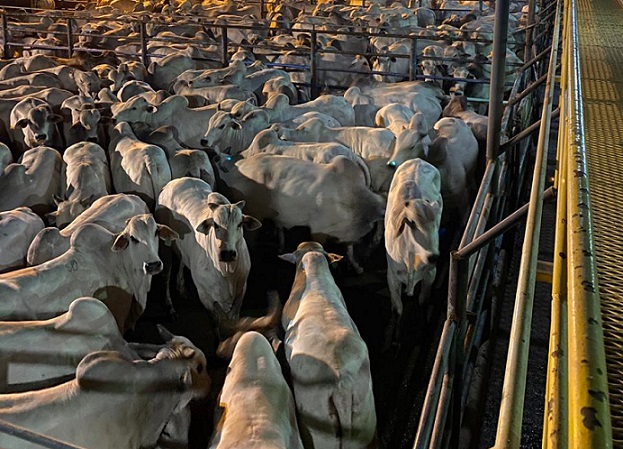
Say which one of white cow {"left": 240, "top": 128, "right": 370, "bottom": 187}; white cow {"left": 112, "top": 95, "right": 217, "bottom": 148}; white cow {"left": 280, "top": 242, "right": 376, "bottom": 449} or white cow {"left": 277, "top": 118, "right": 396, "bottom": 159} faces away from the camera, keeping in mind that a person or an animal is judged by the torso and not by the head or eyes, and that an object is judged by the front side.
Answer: white cow {"left": 280, "top": 242, "right": 376, "bottom": 449}

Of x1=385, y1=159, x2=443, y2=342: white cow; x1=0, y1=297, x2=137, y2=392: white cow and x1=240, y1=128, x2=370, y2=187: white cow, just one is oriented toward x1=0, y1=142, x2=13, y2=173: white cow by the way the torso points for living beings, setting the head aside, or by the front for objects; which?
x1=240, y1=128, x2=370, y2=187: white cow

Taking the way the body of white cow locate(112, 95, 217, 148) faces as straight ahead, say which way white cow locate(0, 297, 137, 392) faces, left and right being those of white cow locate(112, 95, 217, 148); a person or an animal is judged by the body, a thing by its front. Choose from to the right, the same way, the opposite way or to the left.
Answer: the opposite way

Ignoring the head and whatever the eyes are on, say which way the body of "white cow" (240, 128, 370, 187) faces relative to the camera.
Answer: to the viewer's left

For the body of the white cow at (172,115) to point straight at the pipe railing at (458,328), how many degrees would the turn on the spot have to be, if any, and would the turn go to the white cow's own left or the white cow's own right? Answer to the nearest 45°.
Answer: approximately 90° to the white cow's own left

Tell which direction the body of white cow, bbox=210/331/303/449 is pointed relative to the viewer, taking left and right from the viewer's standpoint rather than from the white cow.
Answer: facing away from the viewer

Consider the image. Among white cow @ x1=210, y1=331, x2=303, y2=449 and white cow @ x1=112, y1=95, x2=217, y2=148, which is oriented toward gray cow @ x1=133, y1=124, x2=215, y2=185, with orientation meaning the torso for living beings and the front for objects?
white cow @ x1=210, y1=331, x2=303, y2=449

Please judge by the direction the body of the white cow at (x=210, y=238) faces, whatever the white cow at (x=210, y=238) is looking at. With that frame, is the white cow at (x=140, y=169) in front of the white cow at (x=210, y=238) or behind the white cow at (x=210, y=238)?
behind

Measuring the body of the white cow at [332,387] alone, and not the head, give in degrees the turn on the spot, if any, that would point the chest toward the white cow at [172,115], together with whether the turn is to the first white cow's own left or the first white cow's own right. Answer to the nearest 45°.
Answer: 0° — it already faces it

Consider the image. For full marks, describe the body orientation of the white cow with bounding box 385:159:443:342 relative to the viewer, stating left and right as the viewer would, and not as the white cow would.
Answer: facing the viewer

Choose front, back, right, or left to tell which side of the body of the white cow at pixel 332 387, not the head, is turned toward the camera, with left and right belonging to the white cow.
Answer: back

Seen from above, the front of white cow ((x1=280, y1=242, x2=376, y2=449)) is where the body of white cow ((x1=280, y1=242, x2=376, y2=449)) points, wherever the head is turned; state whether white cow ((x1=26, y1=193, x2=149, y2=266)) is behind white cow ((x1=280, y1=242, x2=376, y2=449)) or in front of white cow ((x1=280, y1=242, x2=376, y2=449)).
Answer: in front

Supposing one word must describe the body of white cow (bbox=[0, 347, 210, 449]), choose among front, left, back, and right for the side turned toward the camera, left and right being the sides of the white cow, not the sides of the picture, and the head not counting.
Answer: right

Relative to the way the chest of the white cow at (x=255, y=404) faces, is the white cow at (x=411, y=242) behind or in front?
in front

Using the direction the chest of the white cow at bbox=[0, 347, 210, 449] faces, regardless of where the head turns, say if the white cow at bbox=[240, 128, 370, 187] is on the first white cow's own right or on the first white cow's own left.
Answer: on the first white cow's own left

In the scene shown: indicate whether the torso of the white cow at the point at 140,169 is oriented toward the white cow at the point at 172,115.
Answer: no
